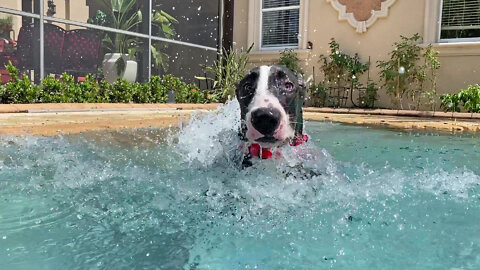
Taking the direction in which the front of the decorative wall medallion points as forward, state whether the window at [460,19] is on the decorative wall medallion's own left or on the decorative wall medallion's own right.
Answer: on the decorative wall medallion's own left

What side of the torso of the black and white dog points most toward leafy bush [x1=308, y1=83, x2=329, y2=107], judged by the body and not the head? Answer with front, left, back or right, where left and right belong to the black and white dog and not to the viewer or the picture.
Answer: back

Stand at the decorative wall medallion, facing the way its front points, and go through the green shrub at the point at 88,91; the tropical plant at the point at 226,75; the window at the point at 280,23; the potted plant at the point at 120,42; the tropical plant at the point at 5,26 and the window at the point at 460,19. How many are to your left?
1

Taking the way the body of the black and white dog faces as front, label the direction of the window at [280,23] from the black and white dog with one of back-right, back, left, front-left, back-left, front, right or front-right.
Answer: back

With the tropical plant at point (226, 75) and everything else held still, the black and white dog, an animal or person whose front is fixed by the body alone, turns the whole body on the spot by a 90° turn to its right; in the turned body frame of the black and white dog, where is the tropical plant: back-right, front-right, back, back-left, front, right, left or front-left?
right

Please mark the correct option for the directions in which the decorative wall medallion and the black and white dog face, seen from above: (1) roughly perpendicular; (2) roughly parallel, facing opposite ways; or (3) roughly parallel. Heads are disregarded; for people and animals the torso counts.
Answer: roughly parallel

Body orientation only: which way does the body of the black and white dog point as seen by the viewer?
toward the camera

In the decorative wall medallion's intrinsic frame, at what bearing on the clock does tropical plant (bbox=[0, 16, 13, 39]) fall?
The tropical plant is roughly at 2 o'clock from the decorative wall medallion.

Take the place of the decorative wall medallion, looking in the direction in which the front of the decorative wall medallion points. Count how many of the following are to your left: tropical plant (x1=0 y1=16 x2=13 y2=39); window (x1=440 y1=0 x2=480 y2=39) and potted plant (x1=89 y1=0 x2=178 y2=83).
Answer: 1

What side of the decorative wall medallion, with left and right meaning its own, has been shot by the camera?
front

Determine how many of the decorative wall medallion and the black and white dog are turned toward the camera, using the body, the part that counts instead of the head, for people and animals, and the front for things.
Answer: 2

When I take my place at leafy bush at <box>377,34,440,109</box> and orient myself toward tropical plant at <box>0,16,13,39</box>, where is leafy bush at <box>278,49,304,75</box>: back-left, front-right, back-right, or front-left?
front-right

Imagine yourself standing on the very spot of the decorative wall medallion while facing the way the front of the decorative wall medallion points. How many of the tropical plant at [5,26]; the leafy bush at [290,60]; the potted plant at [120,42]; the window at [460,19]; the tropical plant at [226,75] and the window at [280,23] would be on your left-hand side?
1
